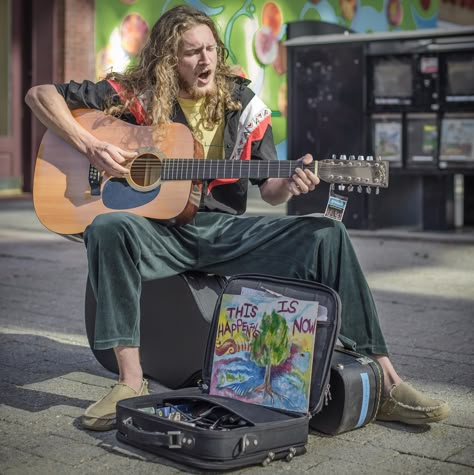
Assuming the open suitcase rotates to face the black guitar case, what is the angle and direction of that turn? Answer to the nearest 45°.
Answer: approximately 135° to its left

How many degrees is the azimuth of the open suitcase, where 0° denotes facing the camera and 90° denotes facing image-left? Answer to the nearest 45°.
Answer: approximately 45°

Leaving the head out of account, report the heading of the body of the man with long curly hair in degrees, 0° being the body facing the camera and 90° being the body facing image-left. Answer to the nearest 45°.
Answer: approximately 0°
